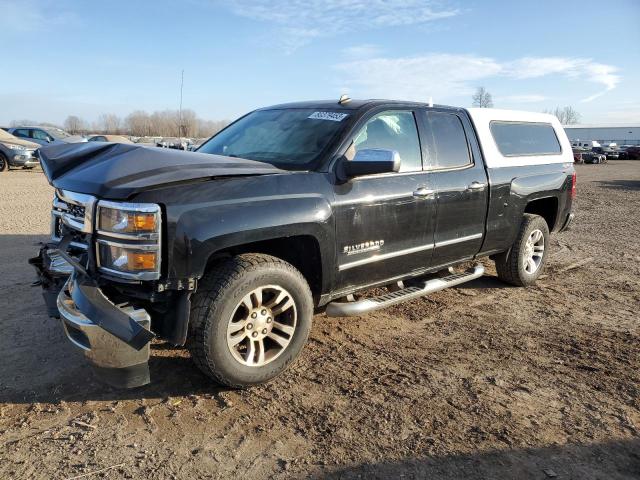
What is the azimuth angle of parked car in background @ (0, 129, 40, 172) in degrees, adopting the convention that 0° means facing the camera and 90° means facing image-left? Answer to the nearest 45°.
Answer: approximately 315°

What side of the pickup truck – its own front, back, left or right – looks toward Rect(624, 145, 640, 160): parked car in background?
back

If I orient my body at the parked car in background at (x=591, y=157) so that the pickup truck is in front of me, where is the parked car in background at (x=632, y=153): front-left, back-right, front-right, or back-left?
back-left

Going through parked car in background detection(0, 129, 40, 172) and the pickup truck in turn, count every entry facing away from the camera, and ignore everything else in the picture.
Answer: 0

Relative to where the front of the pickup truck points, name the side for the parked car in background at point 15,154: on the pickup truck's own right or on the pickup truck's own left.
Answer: on the pickup truck's own right
